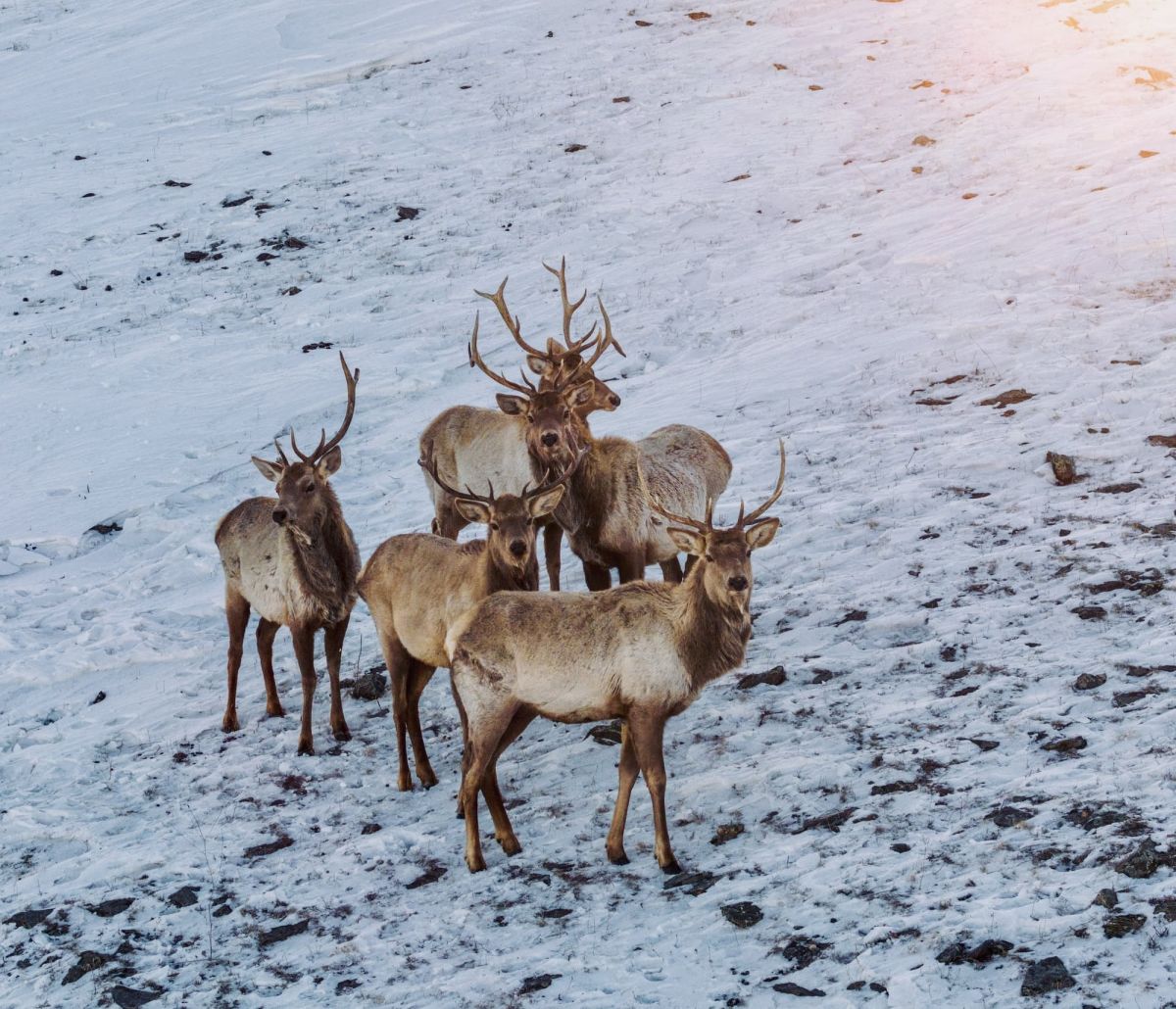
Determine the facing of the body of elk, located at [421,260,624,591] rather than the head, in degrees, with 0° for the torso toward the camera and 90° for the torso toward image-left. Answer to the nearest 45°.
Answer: approximately 270°

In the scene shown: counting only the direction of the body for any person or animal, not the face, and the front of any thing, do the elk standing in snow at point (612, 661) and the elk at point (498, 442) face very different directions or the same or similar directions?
same or similar directions

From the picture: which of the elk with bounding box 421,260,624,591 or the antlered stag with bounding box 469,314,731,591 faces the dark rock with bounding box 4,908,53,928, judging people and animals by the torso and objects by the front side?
the antlered stag

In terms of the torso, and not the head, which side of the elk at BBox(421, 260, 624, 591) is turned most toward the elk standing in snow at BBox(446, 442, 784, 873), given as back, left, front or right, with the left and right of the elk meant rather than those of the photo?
right

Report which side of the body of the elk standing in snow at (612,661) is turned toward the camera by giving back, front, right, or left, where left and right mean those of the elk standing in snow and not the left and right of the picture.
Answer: right

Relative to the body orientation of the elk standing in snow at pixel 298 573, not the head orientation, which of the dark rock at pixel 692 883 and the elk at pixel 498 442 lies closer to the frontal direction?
the dark rock

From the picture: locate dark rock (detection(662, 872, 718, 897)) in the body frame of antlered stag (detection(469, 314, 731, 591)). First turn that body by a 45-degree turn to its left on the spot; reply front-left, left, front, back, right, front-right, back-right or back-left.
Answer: front

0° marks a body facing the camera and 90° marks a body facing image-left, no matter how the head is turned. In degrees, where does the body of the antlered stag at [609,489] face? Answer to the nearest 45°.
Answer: approximately 45°

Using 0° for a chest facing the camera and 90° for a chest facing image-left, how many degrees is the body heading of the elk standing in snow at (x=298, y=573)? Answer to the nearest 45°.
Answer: approximately 315°

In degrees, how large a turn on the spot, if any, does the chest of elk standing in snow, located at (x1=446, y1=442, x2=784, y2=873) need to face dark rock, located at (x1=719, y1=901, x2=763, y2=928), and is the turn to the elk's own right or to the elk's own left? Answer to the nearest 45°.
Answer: approximately 90° to the elk's own right

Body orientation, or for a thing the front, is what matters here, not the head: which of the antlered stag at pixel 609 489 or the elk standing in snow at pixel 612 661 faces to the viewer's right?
the elk standing in snow
